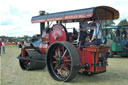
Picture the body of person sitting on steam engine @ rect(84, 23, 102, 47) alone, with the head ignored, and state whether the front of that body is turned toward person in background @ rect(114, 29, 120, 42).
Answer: no

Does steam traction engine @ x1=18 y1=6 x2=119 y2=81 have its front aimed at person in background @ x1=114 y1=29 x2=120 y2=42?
no

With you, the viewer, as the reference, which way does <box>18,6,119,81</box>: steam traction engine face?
facing away from the viewer and to the left of the viewer
